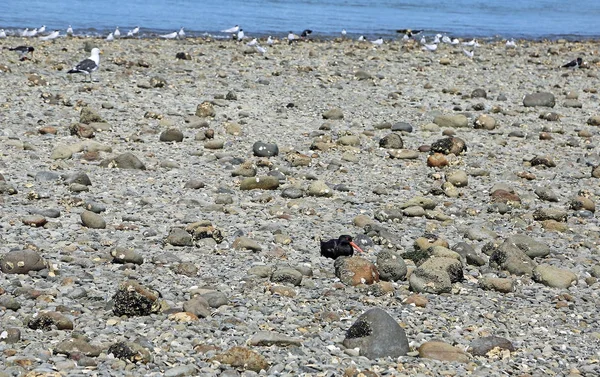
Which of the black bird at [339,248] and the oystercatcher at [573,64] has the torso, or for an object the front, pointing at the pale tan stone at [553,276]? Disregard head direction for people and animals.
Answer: the black bird

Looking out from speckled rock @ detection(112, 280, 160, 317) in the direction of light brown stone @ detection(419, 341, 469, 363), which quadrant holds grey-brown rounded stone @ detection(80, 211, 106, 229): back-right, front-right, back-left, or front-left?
back-left

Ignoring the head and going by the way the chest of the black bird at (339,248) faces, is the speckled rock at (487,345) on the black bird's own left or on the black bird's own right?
on the black bird's own right

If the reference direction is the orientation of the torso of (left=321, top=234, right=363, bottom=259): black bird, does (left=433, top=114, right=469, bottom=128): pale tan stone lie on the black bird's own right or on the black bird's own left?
on the black bird's own left

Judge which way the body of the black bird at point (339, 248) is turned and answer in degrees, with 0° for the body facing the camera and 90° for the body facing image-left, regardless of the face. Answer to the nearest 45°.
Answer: approximately 270°
